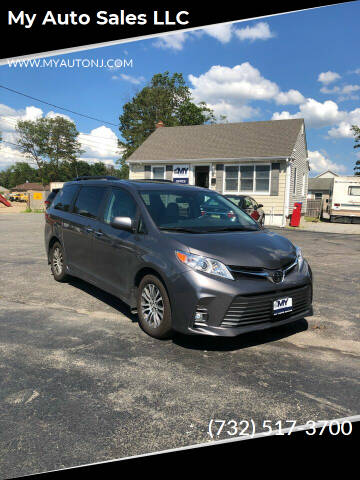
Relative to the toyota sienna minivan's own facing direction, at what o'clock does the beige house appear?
The beige house is roughly at 8 o'clock from the toyota sienna minivan.

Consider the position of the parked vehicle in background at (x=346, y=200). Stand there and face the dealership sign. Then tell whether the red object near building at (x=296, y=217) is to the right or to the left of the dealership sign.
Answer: left

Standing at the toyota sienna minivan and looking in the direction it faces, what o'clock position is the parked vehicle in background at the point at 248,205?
The parked vehicle in background is roughly at 8 o'clock from the toyota sienna minivan.

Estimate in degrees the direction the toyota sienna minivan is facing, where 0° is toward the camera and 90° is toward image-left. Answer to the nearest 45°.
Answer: approximately 315°

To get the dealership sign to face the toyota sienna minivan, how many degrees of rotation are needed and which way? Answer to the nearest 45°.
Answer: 0° — it already faces it

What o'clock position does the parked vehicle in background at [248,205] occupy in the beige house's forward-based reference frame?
The parked vehicle in background is roughly at 12 o'clock from the beige house.

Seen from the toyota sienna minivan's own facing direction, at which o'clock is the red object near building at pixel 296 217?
The red object near building is roughly at 8 o'clock from the toyota sienna minivan.

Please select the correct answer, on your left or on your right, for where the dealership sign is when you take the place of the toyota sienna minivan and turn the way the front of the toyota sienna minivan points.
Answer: on your left

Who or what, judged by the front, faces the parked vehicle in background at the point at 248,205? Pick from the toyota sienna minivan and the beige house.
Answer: the beige house

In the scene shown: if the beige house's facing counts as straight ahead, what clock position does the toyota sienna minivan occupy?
The toyota sienna minivan is roughly at 12 o'clock from the beige house.
